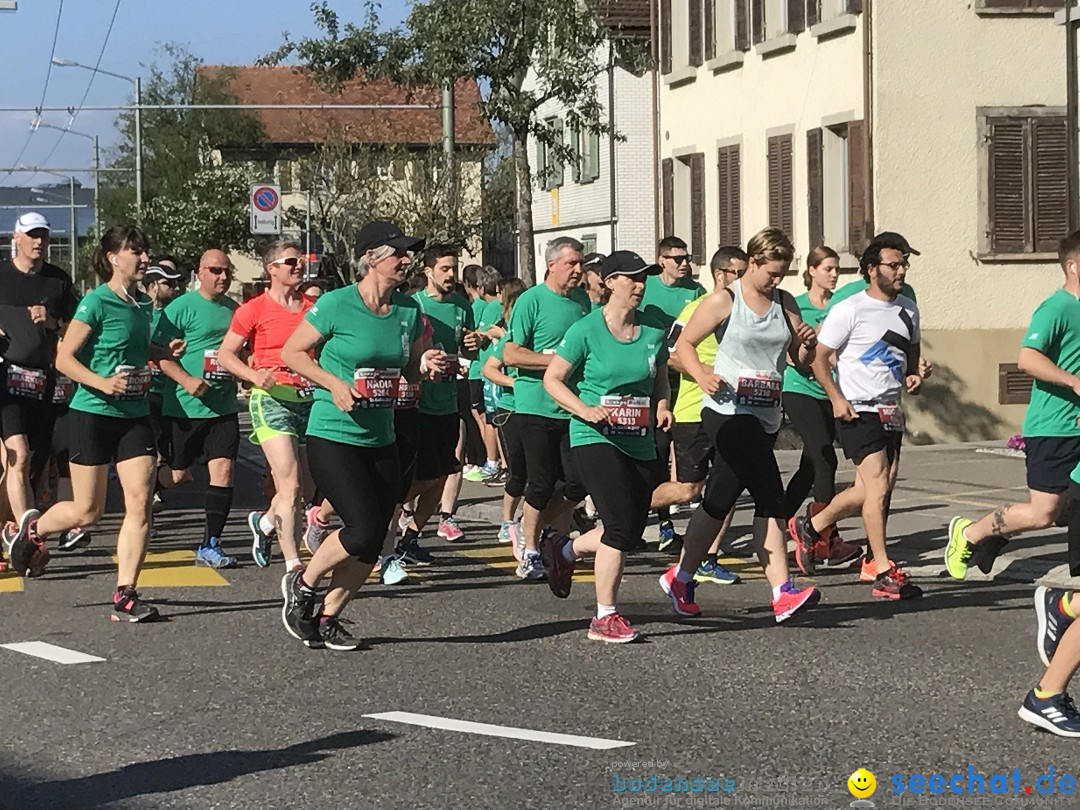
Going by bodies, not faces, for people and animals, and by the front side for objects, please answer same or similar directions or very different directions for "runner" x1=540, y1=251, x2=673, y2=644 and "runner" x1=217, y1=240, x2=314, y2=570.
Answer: same or similar directions

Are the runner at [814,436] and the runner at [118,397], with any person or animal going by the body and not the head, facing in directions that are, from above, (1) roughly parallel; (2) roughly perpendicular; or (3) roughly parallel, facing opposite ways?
roughly parallel

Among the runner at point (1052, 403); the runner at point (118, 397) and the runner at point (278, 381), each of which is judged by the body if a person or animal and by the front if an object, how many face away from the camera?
0

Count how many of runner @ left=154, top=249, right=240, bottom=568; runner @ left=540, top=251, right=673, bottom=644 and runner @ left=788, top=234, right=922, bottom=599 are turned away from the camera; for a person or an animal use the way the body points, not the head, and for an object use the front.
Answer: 0

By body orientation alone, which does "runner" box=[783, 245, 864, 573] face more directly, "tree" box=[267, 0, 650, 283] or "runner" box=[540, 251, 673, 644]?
the runner

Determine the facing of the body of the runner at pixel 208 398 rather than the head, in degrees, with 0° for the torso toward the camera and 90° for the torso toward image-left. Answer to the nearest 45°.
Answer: approximately 315°

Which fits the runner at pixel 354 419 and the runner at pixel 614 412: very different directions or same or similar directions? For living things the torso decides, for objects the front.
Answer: same or similar directions

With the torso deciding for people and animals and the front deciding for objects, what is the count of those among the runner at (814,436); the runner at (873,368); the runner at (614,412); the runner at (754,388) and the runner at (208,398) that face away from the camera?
0

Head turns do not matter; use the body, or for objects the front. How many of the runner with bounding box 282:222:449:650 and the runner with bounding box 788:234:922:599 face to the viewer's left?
0

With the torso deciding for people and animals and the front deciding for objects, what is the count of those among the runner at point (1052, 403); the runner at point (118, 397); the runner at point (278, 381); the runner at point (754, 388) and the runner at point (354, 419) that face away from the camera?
0
